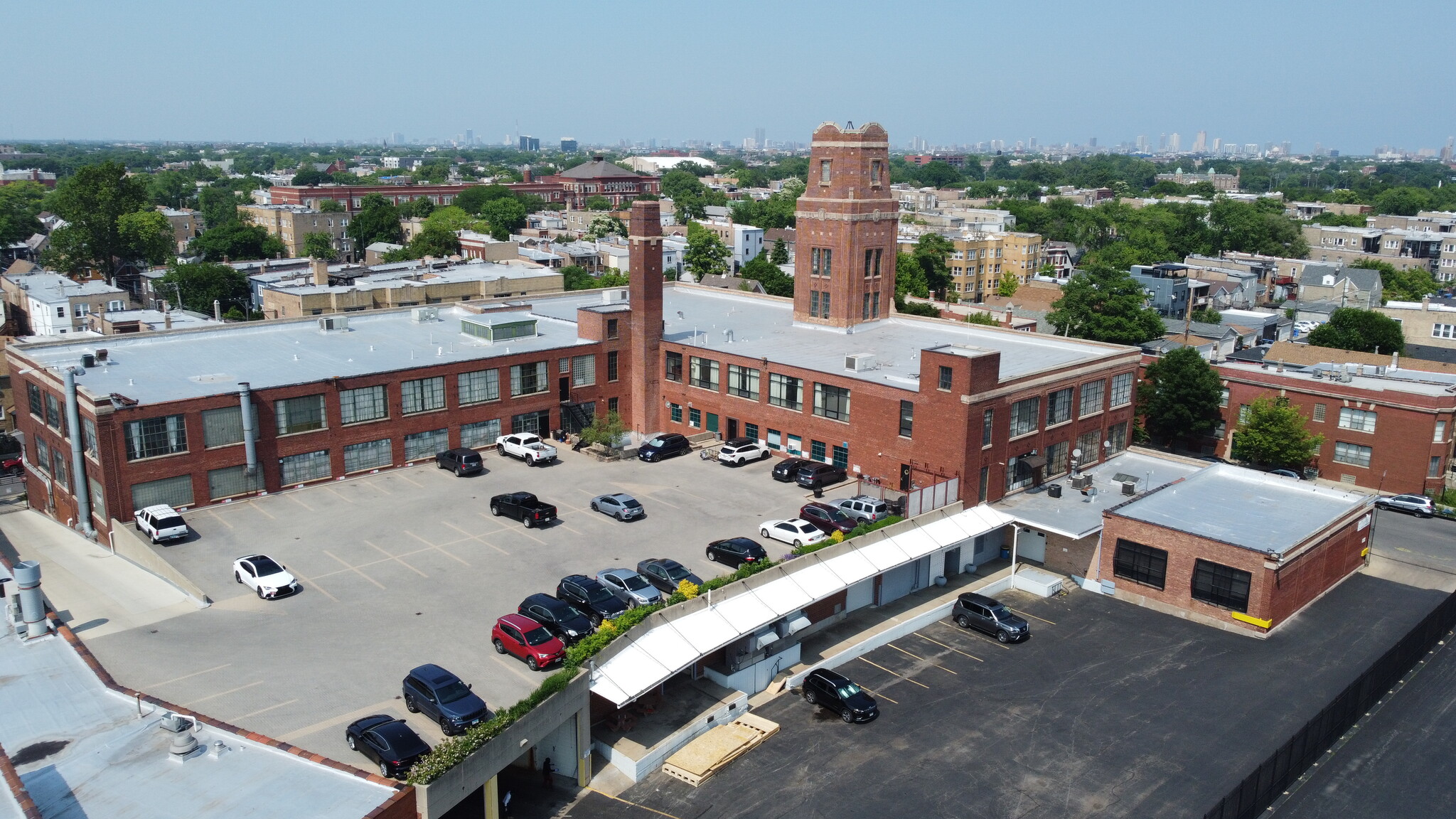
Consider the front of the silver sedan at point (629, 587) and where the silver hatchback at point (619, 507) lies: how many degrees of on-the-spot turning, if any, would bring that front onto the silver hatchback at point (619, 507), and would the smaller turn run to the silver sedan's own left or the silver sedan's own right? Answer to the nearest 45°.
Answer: approximately 135° to the silver sedan's own left

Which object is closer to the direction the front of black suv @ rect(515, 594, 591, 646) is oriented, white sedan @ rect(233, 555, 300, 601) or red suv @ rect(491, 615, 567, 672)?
the red suv

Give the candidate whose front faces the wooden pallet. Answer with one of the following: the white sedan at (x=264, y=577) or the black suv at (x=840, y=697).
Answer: the white sedan

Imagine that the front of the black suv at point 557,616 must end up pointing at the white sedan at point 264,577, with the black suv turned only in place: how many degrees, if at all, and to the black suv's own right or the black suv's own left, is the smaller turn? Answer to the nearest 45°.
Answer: approximately 180°

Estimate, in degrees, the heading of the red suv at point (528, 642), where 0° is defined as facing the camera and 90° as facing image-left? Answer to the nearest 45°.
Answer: approximately 315°

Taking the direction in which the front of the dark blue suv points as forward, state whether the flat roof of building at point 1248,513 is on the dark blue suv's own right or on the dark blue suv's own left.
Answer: on the dark blue suv's own left

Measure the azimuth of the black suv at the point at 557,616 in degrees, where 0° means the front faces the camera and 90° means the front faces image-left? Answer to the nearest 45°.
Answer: approximately 315°
